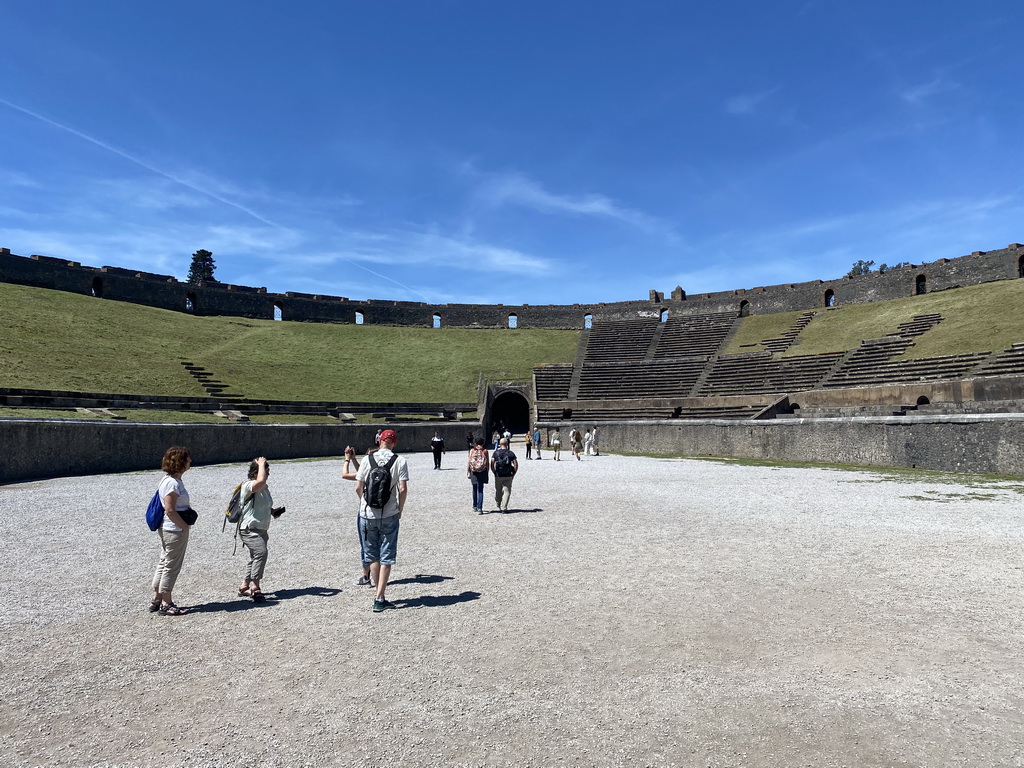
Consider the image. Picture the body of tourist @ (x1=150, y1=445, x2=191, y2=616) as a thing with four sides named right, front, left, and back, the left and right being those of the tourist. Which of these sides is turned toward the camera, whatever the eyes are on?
right

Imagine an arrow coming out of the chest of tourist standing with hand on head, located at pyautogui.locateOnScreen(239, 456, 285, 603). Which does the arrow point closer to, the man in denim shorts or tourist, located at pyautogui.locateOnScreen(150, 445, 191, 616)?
the man in denim shorts

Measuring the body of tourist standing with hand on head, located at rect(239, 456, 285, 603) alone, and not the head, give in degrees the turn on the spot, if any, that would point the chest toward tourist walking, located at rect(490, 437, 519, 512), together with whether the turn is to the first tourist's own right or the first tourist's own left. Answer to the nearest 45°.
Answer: approximately 45° to the first tourist's own left

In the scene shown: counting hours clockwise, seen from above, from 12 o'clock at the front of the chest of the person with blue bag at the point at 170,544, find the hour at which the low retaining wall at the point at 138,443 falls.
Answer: The low retaining wall is roughly at 9 o'clock from the person with blue bag.

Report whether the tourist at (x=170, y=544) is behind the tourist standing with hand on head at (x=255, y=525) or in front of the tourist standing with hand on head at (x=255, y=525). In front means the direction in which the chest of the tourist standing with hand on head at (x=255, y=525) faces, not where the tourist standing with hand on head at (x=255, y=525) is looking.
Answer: behind

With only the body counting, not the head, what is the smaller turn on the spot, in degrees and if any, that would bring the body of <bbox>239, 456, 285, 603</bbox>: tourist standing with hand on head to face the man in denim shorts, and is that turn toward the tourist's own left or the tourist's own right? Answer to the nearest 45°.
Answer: approximately 45° to the tourist's own right

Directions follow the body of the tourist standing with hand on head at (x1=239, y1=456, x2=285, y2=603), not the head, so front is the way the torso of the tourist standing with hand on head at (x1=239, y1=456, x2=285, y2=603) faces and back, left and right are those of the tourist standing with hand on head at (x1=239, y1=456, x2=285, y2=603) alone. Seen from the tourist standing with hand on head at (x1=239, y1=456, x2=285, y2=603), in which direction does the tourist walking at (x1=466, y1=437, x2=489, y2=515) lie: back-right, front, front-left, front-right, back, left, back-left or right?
front-left

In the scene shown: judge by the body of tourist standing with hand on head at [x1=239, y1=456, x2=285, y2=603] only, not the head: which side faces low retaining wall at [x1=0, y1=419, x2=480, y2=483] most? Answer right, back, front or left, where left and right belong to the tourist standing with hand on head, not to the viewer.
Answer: left

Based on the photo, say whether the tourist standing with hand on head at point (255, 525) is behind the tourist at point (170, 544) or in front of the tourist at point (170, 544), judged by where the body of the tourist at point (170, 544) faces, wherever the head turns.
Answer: in front

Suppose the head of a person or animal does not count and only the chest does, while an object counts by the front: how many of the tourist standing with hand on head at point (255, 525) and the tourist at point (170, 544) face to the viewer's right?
2

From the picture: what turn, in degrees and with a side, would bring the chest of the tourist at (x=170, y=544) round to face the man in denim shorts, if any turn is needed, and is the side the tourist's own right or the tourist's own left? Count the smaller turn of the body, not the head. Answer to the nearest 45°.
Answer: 0° — they already face them

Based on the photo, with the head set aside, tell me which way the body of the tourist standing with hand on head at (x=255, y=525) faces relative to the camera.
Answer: to the viewer's right
